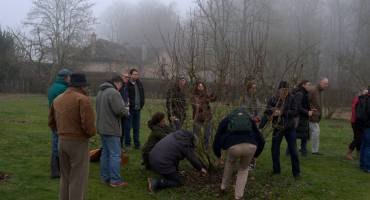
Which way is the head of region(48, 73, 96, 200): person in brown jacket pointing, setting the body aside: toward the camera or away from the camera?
away from the camera

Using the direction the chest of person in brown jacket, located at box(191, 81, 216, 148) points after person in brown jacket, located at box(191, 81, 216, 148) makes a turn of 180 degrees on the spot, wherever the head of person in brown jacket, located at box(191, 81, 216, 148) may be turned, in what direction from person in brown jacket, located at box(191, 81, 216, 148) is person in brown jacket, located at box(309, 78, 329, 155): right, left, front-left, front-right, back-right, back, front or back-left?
front-right

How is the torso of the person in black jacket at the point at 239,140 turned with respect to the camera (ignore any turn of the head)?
away from the camera

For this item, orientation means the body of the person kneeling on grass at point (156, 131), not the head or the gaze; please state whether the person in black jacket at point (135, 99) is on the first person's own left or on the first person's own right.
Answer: on the first person's own left

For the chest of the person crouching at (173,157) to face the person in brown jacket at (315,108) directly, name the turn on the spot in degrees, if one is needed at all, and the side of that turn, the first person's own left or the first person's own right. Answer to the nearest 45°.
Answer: approximately 45° to the first person's own left

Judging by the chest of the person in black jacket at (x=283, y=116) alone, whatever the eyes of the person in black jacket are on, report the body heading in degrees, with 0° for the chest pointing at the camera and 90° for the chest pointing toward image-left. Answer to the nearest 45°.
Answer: approximately 45°

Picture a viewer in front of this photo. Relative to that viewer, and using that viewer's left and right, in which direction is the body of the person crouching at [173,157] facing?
facing to the right of the viewer

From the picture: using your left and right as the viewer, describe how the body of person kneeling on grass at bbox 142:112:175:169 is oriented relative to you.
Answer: facing to the right of the viewer

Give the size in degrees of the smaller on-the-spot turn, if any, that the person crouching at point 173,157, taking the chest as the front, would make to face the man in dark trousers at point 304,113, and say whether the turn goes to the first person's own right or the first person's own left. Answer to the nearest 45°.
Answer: approximately 45° to the first person's own left

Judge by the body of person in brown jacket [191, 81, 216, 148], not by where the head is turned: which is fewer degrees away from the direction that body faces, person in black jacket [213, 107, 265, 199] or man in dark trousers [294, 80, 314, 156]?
the person in black jacket

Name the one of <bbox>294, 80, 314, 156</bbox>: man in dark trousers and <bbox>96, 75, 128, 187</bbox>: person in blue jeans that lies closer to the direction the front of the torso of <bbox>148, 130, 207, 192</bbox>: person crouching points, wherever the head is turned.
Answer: the man in dark trousers
